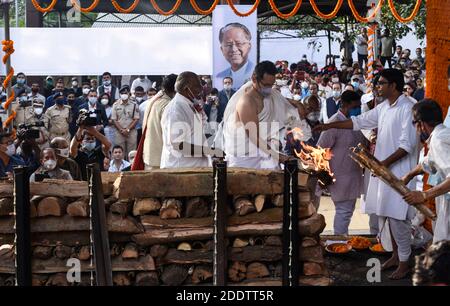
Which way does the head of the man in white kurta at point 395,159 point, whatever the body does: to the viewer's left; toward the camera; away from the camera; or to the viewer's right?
to the viewer's left

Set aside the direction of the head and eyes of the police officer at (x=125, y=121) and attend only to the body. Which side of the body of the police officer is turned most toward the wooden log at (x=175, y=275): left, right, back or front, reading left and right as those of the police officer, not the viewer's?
front

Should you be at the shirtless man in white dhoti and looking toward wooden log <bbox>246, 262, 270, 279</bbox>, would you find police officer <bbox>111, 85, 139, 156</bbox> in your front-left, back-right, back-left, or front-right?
back-right

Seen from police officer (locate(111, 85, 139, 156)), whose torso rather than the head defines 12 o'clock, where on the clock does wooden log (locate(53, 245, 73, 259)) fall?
The wooden log is roughly at 12 o'clock from the police officer.

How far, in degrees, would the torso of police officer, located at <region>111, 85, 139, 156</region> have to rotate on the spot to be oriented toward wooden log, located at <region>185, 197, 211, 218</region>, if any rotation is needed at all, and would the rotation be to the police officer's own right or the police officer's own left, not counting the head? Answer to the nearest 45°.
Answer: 0° — they already face it

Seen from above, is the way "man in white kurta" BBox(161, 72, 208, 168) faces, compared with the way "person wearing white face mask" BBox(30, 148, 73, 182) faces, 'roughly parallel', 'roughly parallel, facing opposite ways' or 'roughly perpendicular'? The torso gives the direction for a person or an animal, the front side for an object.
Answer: roughly perpendicular

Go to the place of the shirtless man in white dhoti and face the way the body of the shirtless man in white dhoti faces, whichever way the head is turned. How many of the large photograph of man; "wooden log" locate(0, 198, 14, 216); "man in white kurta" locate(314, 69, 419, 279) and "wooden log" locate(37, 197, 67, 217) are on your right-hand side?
2
